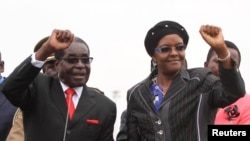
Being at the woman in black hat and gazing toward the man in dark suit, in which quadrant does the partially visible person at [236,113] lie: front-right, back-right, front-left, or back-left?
back-right

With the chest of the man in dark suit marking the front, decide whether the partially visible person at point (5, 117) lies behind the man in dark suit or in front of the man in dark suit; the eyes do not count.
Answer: behind

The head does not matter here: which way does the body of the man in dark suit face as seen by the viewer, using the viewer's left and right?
facing the viewer

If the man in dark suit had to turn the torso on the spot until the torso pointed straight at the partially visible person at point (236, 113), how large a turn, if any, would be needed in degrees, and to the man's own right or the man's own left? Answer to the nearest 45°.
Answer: approximately 90° to the man's own left

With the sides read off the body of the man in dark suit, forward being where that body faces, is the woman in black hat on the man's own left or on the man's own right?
on the man's own left
